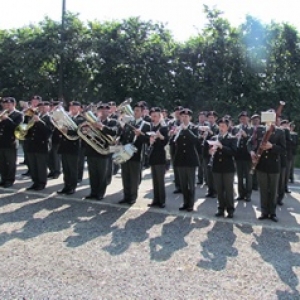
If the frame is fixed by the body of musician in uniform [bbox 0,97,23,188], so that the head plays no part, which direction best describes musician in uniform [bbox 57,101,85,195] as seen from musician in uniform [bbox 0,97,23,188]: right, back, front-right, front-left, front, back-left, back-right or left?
left

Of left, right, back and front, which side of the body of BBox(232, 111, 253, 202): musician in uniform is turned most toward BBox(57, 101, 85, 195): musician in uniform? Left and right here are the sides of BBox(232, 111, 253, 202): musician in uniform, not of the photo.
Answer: right

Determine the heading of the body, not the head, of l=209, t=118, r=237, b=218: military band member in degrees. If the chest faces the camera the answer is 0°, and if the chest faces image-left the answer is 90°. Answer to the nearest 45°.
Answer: approximately 45°

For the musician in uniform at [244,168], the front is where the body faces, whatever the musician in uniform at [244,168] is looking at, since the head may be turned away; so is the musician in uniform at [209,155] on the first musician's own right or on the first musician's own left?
on the first musician's own right

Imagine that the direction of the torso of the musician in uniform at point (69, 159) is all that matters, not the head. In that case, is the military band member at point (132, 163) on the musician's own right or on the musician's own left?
on the musician's own left
